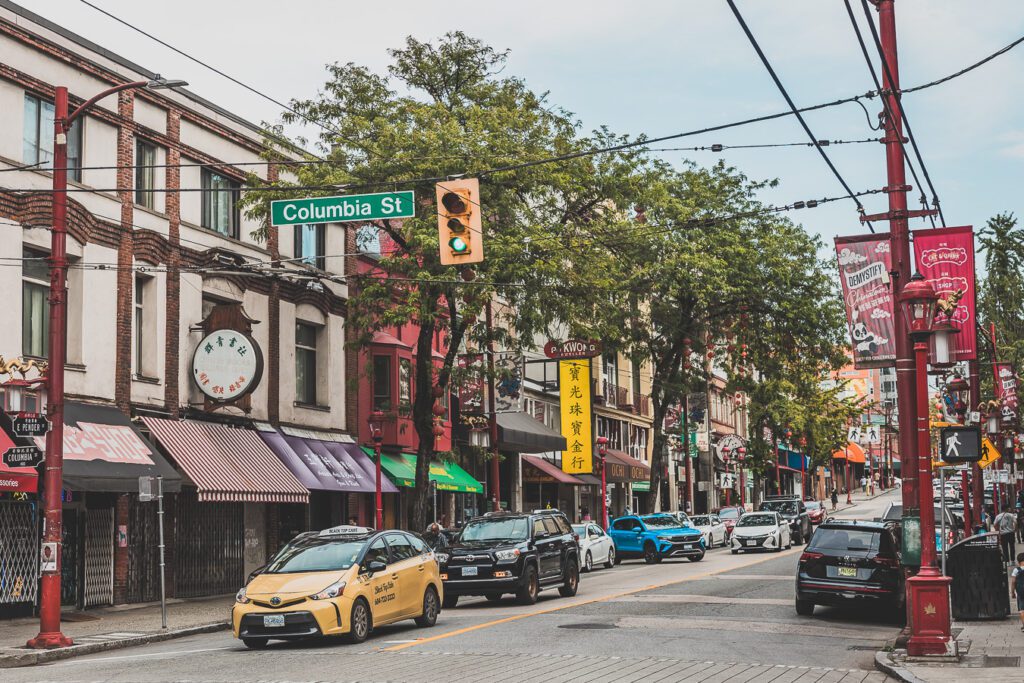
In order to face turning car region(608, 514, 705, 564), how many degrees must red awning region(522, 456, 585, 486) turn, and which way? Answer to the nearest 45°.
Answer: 0° — it already faces it

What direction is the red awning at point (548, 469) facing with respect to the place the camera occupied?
facing the viewer and to the right of the viewer

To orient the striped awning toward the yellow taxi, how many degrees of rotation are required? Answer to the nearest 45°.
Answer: approximately 45° to its right

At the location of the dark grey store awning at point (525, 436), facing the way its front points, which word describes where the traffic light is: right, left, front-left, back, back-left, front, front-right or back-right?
front-right

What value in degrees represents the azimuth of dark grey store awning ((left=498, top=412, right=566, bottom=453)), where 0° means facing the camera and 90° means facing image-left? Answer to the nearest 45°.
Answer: approximately 315°

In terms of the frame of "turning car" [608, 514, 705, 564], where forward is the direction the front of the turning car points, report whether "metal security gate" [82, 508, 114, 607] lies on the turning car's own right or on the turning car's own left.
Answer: on the turning car's own right

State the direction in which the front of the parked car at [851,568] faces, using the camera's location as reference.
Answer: facing away from the viewer

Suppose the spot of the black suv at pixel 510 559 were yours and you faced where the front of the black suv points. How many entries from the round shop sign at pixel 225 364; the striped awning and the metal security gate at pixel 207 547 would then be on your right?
3

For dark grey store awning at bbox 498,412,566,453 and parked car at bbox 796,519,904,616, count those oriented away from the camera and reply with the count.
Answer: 1

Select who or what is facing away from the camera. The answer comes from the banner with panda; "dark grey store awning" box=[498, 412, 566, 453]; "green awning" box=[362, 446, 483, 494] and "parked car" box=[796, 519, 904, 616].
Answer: the parked car

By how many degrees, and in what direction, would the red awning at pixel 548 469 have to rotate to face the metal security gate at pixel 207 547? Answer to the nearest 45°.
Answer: approximately 45° to its right

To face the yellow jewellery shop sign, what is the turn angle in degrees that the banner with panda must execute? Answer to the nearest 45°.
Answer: approximately 180°
